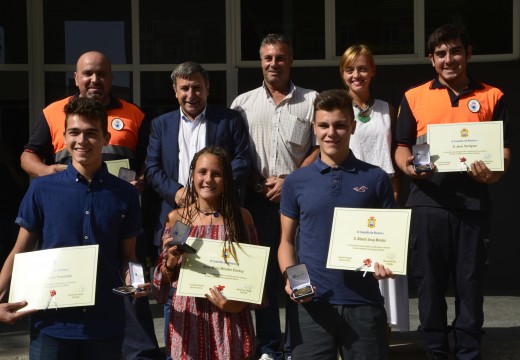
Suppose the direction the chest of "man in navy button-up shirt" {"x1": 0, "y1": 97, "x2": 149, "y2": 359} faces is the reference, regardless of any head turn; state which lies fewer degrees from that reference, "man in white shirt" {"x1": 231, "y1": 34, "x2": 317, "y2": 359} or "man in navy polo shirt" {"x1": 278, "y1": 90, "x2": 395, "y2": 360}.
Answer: the man in navy polo shirt

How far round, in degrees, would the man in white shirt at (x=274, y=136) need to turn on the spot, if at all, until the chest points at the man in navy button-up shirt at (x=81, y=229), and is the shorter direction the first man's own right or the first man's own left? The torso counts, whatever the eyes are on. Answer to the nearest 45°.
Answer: approximately 45° to the first man's own right

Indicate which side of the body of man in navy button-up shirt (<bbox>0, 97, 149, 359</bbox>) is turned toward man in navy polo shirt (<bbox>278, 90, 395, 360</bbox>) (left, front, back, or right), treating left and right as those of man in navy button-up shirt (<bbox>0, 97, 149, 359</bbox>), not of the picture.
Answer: left

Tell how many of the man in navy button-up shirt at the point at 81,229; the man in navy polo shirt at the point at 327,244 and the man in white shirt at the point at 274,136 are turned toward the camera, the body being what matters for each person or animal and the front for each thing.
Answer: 3

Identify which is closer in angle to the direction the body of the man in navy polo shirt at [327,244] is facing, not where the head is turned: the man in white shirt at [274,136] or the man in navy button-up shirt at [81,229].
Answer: the man in navy button-up shirt

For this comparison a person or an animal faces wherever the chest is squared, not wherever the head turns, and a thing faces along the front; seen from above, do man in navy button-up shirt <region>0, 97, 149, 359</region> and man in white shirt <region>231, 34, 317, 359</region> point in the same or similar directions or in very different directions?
same or similar directions

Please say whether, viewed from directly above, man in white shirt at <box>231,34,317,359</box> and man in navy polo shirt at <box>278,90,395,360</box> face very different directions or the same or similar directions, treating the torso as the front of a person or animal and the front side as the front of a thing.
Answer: same or similar directions

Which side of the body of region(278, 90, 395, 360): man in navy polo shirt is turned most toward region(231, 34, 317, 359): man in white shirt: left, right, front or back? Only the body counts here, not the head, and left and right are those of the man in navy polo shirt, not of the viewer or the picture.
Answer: back

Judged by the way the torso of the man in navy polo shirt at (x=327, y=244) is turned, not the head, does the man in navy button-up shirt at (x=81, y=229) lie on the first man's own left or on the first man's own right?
on the first man's own right

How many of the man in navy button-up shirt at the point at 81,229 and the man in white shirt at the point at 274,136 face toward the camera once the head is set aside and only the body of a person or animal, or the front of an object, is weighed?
2

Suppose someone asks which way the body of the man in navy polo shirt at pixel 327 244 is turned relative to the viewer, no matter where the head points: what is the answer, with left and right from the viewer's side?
facing the viewer

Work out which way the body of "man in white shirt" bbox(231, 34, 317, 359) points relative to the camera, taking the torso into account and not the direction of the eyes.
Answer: toward the camera

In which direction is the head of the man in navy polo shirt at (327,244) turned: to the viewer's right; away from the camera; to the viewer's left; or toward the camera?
toward the camera

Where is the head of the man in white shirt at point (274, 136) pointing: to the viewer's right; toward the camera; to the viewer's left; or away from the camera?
toward the camera

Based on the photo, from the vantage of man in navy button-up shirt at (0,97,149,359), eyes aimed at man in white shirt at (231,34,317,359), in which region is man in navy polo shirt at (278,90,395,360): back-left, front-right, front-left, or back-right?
front-right

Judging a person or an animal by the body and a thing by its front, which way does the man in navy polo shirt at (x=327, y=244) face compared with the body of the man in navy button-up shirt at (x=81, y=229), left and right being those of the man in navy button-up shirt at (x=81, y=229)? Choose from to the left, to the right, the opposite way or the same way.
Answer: the same way
